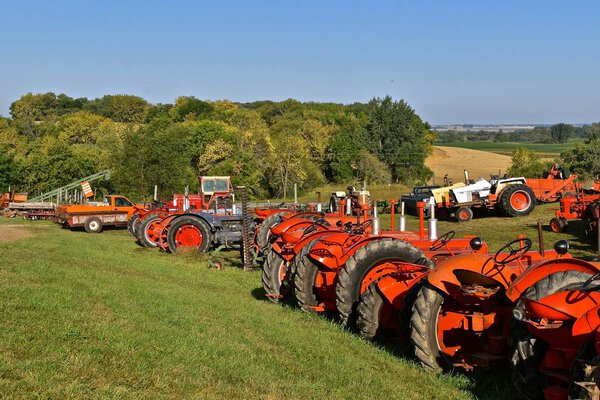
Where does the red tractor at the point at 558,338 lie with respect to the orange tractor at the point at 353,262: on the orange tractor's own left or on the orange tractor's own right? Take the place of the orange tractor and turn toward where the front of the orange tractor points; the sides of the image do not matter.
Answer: on the orange tractor's own right

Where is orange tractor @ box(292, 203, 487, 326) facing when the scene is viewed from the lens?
facing away from the viewer and to the right of the viewer

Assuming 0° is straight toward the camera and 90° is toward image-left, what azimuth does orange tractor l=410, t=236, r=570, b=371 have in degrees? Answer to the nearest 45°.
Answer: approximately 225°

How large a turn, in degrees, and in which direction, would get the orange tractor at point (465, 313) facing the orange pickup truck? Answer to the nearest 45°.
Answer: approximately 90° to its left

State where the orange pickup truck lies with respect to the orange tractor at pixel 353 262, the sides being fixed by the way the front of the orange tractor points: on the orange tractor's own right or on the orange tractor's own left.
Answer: on the orange tractor's own left

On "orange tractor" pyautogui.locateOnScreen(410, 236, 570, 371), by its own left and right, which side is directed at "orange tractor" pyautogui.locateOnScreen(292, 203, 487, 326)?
left
